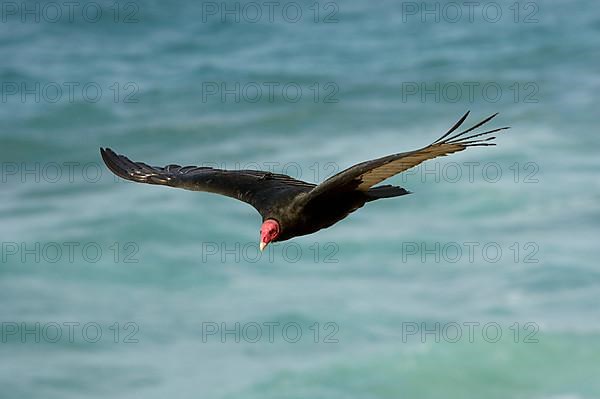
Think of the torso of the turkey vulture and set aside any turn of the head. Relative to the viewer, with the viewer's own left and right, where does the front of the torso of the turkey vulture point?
facing the viewer and to the left of the viewer
